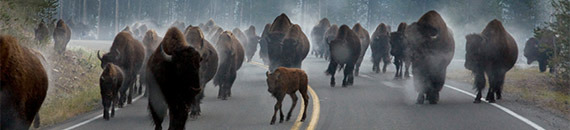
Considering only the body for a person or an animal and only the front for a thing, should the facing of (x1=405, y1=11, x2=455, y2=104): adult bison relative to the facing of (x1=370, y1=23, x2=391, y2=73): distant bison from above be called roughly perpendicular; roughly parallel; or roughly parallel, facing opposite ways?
roughly parallel

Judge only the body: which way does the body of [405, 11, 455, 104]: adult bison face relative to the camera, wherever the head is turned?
toward the camera

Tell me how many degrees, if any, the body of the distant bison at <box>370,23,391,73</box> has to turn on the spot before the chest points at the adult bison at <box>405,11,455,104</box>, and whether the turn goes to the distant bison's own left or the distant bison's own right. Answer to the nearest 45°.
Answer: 0° — it already faces it

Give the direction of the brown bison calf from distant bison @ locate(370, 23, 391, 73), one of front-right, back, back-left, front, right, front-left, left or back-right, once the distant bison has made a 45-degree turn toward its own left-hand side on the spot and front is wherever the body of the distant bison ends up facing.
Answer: front-right

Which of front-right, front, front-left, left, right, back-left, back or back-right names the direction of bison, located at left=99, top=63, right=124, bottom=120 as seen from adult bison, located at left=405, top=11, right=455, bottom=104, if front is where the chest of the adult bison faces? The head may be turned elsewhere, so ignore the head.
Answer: front-right

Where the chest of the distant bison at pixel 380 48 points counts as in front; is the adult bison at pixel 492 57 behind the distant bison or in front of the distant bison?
in front

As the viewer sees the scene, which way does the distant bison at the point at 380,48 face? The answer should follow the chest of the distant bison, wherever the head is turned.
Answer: toward the camera

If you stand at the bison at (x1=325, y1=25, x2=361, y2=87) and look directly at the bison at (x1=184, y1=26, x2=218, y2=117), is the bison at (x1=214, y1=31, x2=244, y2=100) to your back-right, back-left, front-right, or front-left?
front-right

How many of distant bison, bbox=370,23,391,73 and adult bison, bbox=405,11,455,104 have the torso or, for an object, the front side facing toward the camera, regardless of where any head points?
2
